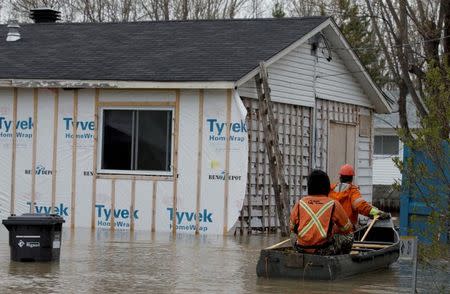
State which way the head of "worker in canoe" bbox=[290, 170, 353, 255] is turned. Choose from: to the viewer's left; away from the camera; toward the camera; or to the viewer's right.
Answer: away from the camera

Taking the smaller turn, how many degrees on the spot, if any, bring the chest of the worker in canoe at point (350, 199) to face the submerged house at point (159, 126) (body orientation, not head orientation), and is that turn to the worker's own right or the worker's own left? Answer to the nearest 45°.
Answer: approximately 90° to the worker's own left

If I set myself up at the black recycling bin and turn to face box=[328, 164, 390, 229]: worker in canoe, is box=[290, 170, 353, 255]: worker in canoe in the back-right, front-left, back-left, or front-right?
front-right

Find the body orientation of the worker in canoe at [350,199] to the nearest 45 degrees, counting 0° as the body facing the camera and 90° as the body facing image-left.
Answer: approximately 225°

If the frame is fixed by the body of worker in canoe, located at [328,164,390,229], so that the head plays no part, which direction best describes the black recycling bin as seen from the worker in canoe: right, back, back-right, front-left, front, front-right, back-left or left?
back-left

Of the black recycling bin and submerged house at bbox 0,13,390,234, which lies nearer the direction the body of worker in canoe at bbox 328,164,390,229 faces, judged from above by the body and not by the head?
the submerged house

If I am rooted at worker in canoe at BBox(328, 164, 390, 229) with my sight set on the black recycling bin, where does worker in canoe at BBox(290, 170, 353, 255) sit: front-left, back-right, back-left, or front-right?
front-left

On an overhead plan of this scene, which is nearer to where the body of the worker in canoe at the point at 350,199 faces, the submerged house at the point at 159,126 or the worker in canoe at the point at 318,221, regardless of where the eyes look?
the submerged house
